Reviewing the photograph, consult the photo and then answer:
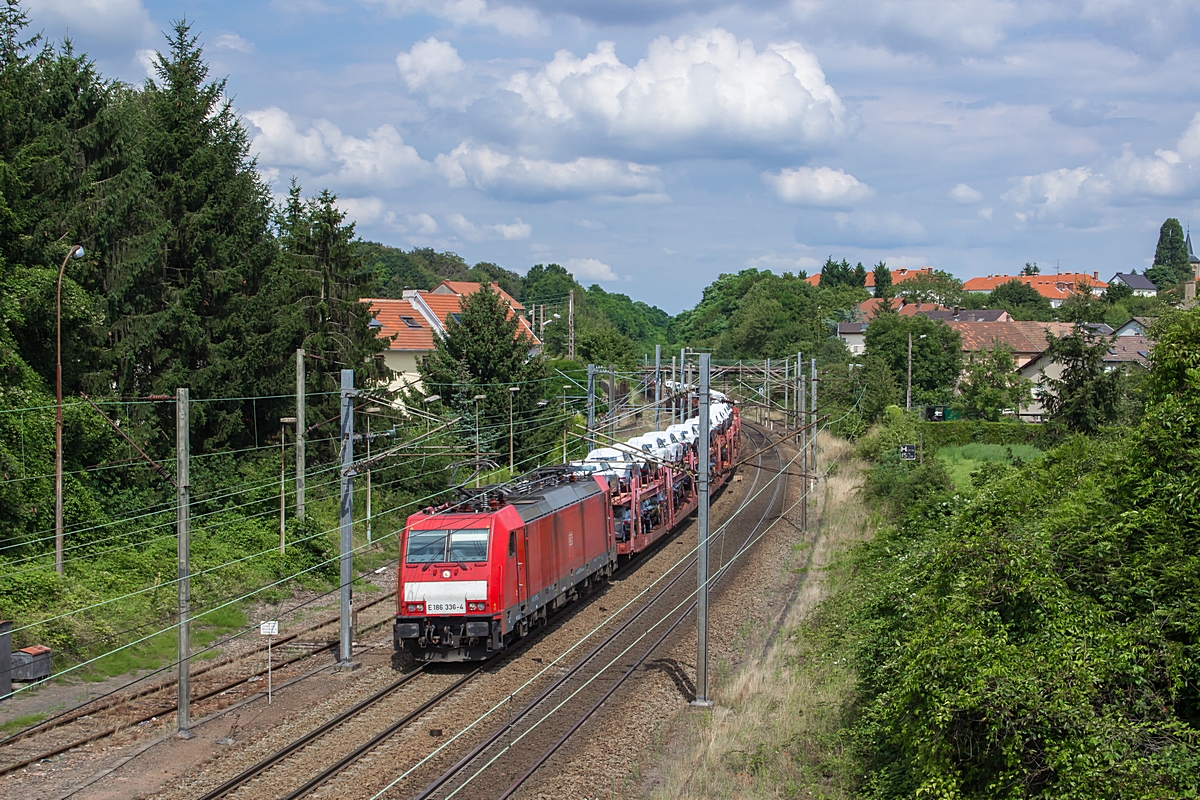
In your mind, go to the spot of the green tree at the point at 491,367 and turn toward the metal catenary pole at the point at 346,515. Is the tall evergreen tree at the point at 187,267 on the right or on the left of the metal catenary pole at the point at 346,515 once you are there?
right

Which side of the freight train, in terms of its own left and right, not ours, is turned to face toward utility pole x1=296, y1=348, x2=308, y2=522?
right

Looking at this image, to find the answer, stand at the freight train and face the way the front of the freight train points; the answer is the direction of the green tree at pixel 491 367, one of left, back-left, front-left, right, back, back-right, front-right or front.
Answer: back-right

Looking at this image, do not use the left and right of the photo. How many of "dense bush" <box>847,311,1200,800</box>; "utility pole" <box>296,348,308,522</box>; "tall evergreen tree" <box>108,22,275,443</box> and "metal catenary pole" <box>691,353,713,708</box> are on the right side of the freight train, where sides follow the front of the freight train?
2

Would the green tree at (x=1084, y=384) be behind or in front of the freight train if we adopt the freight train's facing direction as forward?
behind

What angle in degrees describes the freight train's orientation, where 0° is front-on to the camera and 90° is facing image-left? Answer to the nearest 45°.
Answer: approximately 45°

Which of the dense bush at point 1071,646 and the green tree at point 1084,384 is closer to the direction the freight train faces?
the dense bush

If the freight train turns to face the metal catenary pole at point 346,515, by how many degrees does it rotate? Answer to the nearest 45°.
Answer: approximately 45° to its right

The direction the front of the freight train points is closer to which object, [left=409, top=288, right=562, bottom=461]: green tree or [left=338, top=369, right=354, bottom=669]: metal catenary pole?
the metal catenary pole

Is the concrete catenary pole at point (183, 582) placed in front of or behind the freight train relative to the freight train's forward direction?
in front
